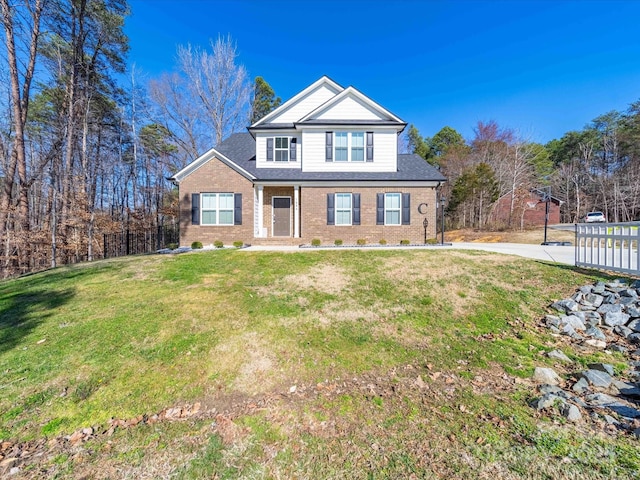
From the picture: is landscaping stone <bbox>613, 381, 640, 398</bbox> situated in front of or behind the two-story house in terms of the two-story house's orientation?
in front

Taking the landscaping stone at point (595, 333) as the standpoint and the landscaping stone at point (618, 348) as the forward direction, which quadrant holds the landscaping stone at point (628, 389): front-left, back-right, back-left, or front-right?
front-right

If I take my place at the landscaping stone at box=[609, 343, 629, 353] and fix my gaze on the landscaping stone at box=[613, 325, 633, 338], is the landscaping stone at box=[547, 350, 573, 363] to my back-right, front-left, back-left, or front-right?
back-left

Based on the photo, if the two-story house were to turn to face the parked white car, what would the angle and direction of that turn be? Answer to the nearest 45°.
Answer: approximately 135° to its left

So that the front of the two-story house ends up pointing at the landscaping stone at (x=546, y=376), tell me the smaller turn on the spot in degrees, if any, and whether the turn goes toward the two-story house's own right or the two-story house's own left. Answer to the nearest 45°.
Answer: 0° — it already faces it

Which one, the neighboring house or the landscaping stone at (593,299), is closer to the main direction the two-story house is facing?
the landscaping stone

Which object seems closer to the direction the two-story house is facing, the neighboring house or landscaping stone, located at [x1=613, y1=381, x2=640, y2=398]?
the landscaping stone

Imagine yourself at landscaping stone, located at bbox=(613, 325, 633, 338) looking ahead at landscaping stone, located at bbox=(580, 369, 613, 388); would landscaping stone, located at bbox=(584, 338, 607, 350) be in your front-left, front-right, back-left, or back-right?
front-right

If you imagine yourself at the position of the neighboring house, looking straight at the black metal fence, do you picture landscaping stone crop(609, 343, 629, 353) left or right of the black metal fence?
left

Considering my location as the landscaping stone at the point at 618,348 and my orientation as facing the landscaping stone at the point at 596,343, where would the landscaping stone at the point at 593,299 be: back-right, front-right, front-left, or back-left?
front-right

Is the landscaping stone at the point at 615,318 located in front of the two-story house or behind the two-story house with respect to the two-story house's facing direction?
in front

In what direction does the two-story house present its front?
toward the camera
